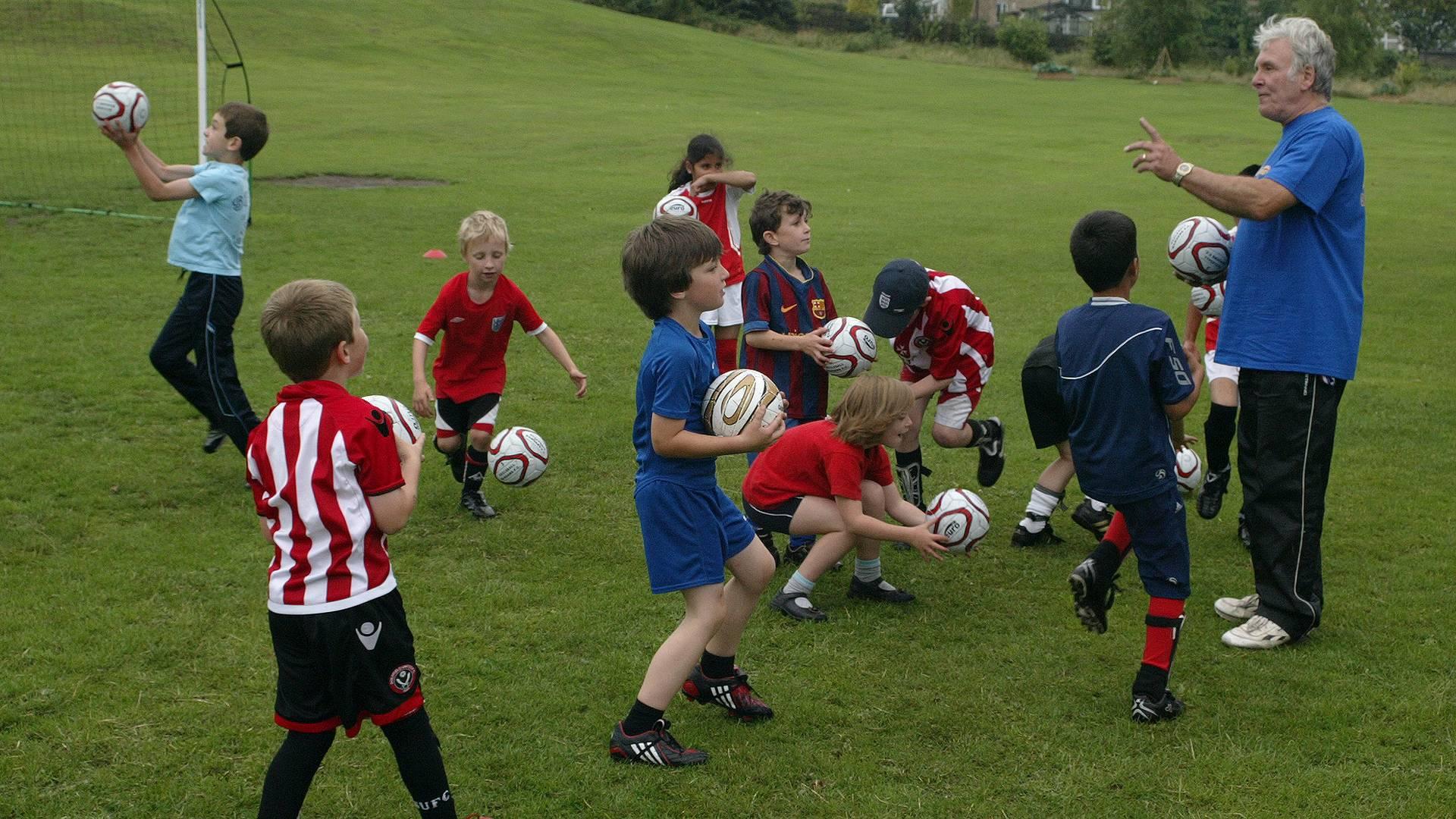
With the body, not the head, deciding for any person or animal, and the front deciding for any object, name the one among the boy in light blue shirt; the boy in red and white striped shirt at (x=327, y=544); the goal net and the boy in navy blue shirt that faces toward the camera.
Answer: the goal net

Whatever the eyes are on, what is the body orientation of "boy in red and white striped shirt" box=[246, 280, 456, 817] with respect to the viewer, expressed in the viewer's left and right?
facing away from the viewer and to the right of the viewer

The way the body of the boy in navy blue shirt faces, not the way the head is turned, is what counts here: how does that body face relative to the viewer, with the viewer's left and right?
facing away from the viewer and to the right of the viewer

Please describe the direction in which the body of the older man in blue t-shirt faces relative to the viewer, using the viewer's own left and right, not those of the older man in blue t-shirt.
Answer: facing to the left of the viewer

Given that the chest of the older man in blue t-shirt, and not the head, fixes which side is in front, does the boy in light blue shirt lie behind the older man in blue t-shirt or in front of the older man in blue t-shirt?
in front

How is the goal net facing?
toward the camera

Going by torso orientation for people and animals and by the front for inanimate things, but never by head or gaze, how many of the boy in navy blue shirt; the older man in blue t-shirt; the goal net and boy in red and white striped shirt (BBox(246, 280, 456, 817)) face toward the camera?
1

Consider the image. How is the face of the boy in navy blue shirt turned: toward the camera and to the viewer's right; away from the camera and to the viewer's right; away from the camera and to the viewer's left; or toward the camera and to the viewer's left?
away from the camera and to the viewer's right
